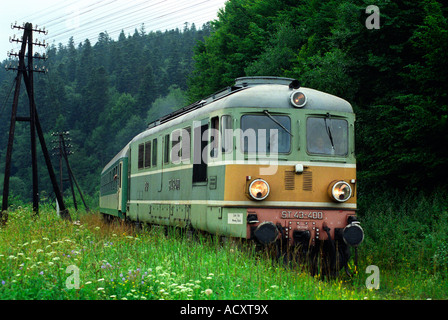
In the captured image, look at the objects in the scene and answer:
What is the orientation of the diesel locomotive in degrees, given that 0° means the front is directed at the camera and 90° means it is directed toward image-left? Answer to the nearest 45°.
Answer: approximately 315°
